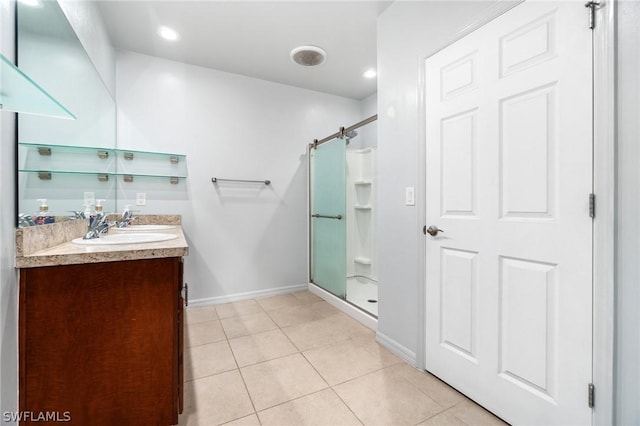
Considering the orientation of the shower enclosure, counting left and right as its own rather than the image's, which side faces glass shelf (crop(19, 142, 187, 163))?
front

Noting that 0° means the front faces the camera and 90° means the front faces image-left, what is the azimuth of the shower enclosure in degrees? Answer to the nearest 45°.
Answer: approximately 45°

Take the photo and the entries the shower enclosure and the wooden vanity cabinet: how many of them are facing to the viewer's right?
1

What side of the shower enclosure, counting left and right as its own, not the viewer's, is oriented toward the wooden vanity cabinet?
front

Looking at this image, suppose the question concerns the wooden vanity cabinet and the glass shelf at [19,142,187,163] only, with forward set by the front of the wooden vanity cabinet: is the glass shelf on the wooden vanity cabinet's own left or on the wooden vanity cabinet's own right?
on the wooden vanity cabinet's own left

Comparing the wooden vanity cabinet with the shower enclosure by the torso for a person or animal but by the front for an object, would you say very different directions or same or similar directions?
very different directions

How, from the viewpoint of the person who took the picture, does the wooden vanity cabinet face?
facing to the right of the viewer

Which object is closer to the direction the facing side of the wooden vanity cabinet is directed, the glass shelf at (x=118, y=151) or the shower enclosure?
the shower enclosure
